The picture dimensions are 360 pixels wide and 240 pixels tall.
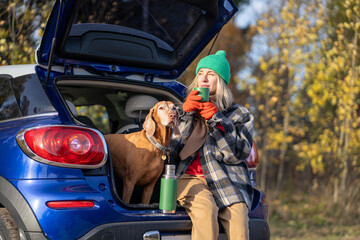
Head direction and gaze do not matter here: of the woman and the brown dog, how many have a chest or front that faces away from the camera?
0

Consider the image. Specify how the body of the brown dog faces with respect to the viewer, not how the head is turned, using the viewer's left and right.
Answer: facing the viewer and to the right of the viewer

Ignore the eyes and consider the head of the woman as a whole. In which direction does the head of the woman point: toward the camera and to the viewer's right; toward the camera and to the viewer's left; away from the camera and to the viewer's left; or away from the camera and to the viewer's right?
toward the camera and to the viewer's left

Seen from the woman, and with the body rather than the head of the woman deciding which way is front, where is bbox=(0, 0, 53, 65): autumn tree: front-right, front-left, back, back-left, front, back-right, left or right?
right

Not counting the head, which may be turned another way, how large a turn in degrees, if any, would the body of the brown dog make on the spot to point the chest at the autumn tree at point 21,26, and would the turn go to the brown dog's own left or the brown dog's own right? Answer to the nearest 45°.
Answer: approximately 180°

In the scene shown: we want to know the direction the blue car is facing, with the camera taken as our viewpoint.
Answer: facing away from the viewer and to the left of the viewer

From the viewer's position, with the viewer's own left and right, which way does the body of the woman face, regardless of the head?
facing the viewer and to the left of the viewer
